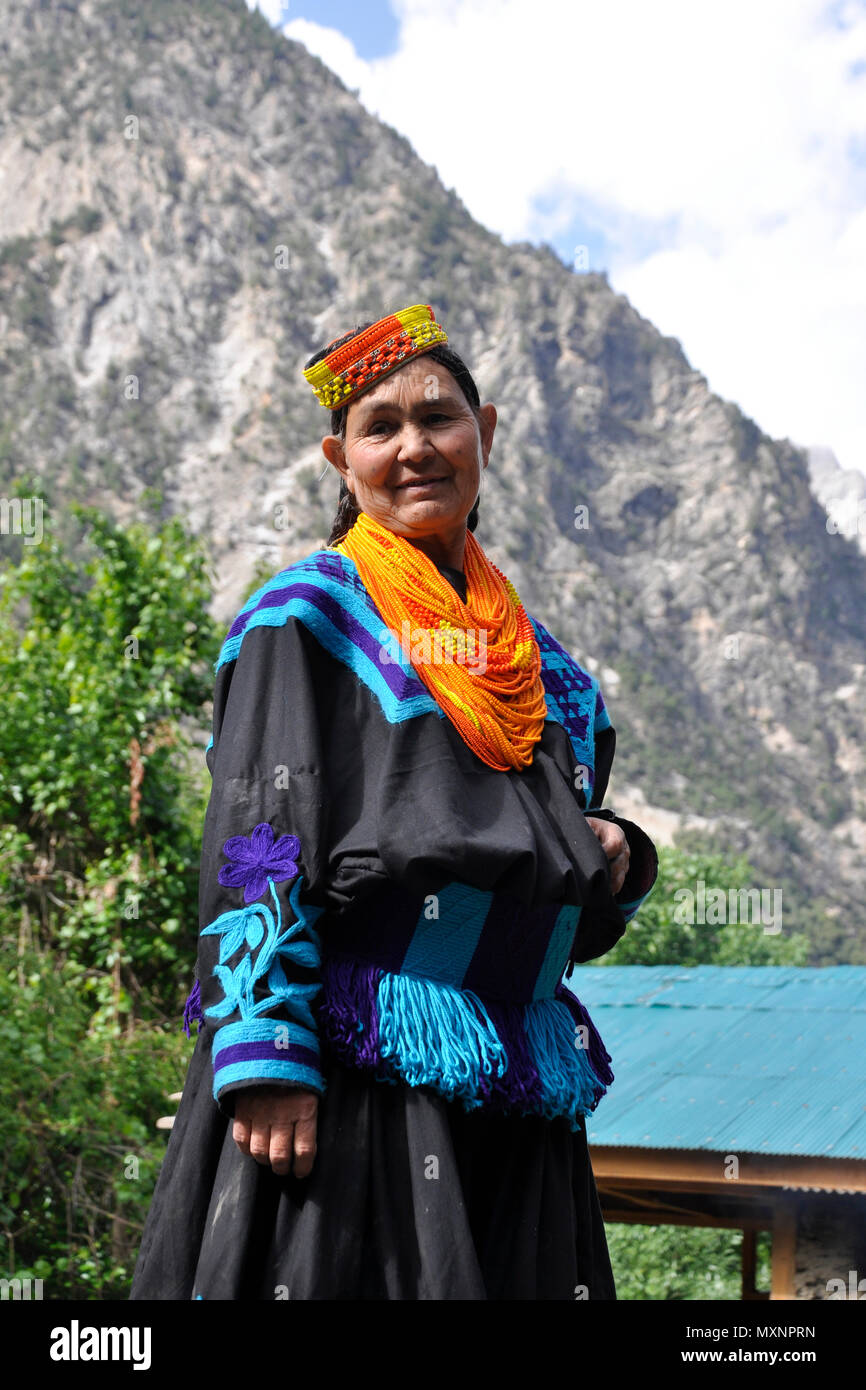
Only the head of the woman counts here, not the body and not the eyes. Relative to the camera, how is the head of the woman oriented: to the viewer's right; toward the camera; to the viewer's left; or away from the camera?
toward the camera

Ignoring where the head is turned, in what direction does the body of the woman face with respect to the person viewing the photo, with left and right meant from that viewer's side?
facing the viewer and to the right of the viewer
